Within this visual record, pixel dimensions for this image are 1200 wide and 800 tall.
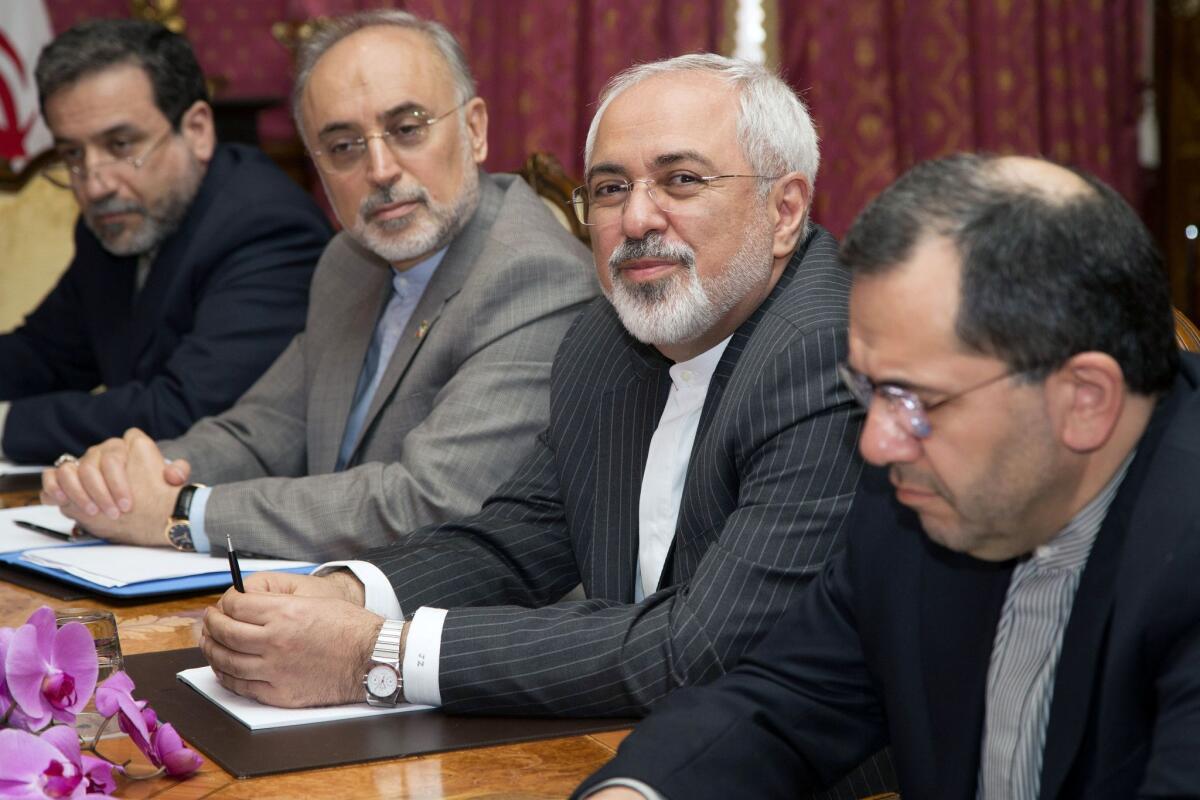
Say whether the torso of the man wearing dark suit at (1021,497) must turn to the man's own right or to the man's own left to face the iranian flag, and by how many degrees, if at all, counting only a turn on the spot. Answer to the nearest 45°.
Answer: approximately 90° to the man's own right

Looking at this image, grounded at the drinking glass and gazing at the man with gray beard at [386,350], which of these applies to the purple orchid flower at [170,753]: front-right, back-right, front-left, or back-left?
back-right

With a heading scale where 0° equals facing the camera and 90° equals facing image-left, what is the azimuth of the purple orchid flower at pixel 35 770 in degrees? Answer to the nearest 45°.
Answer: approximately 315°

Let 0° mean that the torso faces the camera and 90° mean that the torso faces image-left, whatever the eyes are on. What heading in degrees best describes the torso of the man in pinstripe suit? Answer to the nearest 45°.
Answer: approximately 45°

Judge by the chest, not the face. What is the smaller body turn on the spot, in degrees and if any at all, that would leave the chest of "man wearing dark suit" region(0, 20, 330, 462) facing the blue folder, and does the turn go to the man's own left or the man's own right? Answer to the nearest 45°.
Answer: approximately 45° to the man's own left

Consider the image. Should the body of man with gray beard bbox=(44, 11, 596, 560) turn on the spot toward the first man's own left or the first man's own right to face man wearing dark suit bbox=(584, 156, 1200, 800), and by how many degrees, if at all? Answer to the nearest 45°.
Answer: approximately 45° to the first man's own left

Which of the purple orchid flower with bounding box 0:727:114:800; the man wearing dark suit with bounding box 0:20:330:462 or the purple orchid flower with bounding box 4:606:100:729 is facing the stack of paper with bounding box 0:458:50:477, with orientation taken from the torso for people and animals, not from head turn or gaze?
the man wearing dark suit

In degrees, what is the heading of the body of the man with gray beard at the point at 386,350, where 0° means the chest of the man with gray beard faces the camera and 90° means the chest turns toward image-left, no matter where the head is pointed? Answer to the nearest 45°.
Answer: approximately 45°
